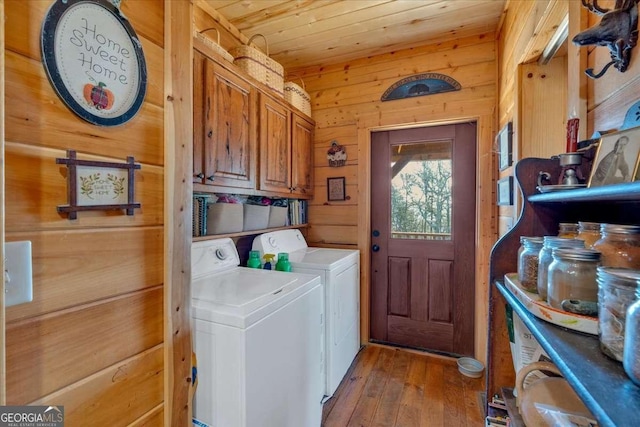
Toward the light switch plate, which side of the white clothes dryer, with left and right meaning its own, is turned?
right

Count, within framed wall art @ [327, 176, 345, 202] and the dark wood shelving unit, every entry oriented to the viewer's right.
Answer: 0

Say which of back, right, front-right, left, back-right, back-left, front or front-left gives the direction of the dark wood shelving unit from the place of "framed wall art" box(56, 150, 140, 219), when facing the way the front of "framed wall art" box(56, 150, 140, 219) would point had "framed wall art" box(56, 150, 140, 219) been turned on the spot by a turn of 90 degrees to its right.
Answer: left

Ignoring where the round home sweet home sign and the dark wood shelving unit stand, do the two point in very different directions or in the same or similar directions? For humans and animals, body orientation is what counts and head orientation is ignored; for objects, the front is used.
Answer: very different directions

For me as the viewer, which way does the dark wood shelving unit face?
facing the viewer and to the left of the viewer

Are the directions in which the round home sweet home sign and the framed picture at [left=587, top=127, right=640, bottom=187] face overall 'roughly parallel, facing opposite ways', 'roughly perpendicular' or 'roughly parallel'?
roughly parallel, facing opposite ways

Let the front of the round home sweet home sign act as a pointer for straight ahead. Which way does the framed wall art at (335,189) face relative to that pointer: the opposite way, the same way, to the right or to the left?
to the right

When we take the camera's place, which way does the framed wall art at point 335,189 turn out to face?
facing the viewer

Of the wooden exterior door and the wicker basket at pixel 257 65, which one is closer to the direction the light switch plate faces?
the wooden exterior door

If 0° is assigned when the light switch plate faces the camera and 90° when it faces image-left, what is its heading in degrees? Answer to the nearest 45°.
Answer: approximately 315°

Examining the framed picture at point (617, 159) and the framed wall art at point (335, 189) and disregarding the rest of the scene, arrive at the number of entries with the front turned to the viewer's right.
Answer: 0

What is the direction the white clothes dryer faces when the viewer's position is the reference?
facing the viewer and to the right of the viewer

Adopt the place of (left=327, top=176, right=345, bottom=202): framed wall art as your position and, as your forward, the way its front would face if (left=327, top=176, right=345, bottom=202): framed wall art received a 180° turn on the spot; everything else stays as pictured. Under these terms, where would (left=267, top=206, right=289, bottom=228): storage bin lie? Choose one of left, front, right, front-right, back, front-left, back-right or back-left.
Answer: back-left
